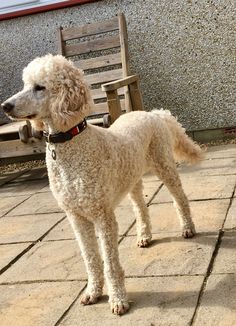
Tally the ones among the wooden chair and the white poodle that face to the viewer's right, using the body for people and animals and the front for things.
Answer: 0

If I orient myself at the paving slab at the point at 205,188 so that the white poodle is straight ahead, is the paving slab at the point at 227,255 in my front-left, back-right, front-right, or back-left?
front-left

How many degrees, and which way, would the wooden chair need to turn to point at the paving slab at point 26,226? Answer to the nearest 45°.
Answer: approximately 45° to its left

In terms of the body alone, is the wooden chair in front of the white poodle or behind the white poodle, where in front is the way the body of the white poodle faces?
behind

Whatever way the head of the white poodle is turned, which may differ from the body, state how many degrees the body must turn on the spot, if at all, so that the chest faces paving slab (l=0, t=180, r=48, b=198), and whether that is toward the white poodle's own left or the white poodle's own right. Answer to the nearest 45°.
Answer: approximately 135° to the white poodle's own right

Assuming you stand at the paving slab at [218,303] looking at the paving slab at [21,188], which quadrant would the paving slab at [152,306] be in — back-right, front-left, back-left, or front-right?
front-left

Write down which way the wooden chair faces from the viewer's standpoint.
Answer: facing the viewer and to the left of the viewer

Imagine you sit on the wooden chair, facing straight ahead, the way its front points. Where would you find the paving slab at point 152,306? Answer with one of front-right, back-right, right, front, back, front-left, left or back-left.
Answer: front-left

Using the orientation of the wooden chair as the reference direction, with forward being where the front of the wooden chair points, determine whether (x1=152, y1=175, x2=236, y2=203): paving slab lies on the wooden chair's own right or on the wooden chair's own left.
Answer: on the wooden chair's own left

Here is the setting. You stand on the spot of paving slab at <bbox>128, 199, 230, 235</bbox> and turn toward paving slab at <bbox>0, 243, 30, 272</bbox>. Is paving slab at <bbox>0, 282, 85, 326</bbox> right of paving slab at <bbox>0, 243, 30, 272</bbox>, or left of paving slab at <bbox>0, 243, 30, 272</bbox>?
left

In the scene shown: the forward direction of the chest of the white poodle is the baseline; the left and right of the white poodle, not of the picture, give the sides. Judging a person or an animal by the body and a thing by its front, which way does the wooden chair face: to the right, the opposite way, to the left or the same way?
the same way

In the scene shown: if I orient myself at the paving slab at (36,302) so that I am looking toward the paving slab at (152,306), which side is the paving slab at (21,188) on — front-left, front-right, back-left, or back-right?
back-left

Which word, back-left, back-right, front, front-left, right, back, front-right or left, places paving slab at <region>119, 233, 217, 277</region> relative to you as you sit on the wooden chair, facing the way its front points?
front-left

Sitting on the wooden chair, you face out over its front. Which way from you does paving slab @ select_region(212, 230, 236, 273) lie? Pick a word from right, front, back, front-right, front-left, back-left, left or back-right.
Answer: front-left
